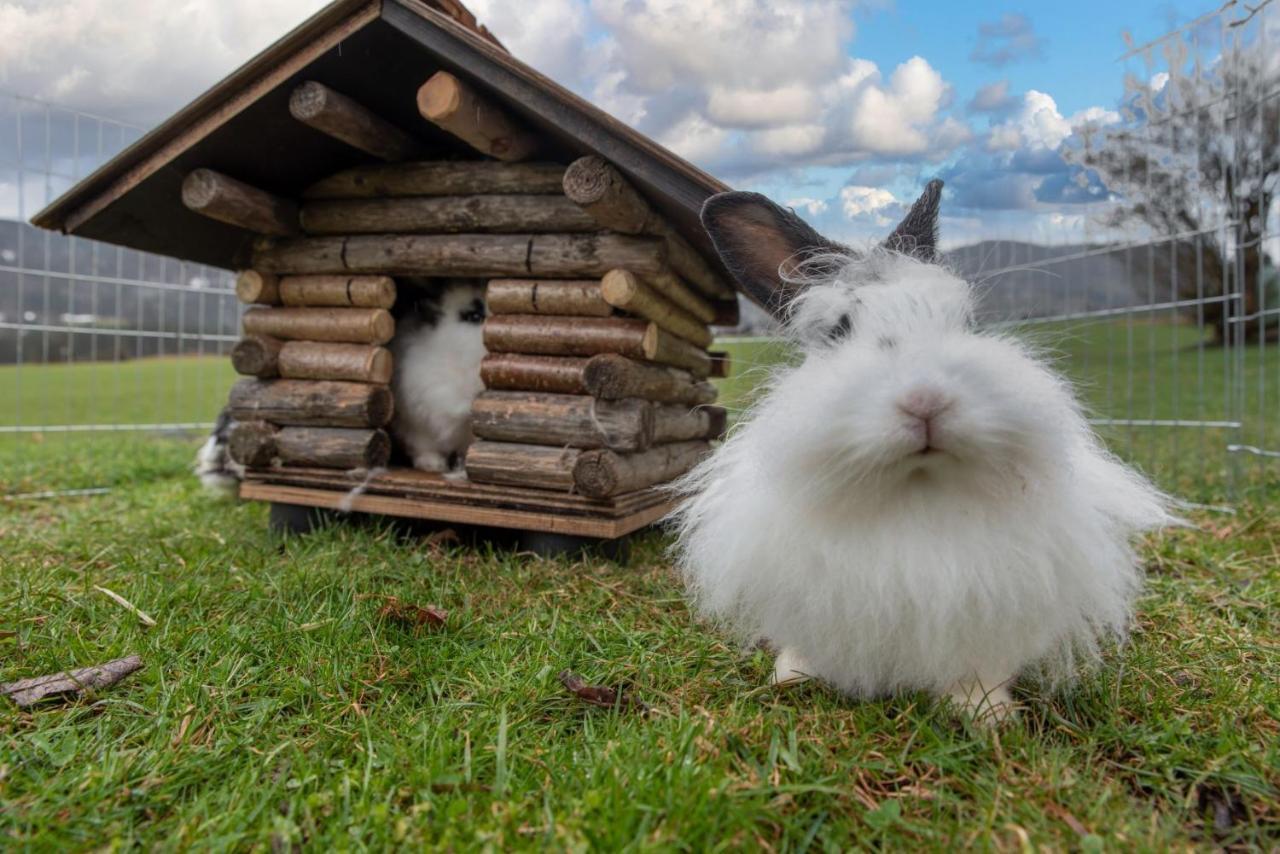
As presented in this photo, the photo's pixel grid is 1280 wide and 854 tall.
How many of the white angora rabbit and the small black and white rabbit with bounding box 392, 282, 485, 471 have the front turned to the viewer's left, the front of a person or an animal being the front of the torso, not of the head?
0

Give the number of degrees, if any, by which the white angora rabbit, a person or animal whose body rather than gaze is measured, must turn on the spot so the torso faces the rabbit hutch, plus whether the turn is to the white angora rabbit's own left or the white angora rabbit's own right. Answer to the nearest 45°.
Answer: approximately 135° to the white angora rabbit's own right

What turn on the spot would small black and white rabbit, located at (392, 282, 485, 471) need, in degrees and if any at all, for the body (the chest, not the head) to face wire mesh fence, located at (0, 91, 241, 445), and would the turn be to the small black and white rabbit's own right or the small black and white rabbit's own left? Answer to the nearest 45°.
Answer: approximately 180°

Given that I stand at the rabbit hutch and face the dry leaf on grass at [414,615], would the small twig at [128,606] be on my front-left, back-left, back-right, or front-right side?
front-right

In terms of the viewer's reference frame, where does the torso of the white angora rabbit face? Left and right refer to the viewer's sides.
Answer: facing the viewer

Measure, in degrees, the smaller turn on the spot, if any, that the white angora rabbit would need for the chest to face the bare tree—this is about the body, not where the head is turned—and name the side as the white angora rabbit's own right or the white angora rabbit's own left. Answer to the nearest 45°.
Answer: approximately 180°
